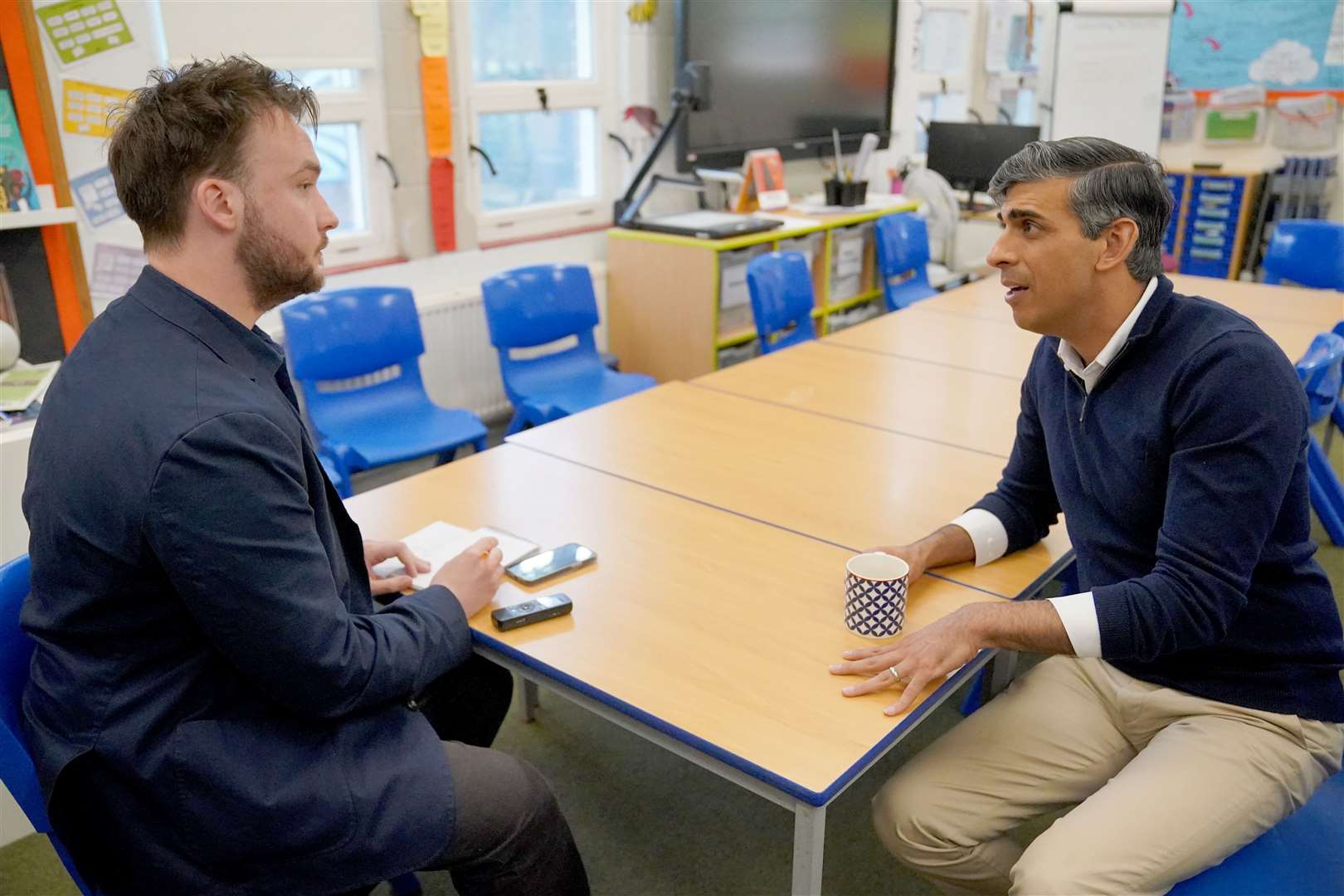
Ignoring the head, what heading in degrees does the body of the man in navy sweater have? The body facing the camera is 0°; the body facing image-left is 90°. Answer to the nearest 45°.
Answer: approximately 45°

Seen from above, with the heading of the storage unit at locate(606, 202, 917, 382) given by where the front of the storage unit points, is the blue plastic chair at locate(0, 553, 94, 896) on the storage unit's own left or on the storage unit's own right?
on the storage unit's own right

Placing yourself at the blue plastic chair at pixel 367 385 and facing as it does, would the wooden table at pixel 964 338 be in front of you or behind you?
in front

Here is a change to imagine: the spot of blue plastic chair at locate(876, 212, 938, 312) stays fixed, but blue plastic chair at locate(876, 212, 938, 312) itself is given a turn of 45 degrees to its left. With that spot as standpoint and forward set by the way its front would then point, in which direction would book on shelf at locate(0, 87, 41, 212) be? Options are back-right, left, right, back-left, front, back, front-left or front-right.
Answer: back-right

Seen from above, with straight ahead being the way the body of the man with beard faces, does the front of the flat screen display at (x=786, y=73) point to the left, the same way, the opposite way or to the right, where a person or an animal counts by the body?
to the right

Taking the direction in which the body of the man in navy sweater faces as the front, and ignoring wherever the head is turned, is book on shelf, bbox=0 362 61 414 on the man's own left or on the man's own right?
on the man's own right

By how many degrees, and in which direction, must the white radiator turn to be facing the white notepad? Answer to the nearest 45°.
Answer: approximately 45° to its right

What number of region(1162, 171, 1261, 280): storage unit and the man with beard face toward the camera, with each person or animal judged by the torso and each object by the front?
1

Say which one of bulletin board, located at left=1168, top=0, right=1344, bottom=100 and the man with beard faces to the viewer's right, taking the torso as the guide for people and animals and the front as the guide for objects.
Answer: the man with beard

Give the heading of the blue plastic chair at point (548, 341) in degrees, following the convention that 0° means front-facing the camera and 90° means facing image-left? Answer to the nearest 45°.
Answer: approximately 315°

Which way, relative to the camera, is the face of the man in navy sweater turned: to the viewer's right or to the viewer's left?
to the viewer's left

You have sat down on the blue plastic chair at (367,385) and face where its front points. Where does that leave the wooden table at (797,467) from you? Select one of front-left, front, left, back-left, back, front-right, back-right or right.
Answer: front

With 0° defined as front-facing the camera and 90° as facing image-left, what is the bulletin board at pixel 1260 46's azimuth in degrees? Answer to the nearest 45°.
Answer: approximately 0°

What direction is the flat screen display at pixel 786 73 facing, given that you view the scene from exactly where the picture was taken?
facing the viewer and to the right of the viewer

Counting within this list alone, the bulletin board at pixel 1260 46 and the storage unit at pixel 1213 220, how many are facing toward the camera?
2

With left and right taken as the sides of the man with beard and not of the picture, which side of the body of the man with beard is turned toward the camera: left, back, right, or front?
right

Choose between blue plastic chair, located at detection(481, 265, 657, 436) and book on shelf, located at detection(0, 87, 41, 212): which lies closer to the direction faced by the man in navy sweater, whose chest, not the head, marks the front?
the book on shelf
